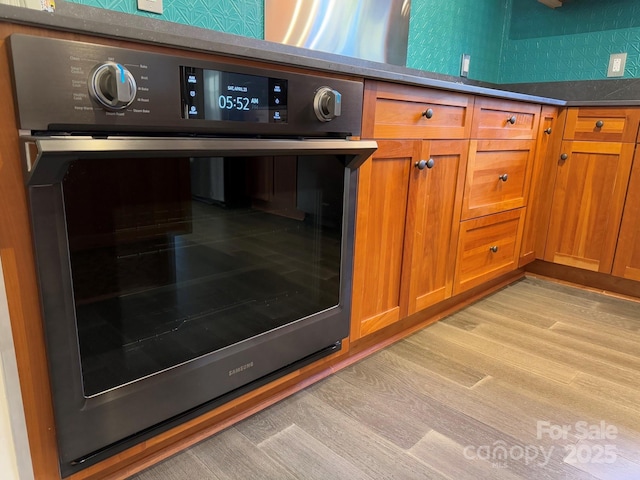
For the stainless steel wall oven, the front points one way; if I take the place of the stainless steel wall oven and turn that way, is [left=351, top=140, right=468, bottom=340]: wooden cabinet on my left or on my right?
on my left

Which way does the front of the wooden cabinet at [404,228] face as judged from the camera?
facing the viewer and to the right of the viewer

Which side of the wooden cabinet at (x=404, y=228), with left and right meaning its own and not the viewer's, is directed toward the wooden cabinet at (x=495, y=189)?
left

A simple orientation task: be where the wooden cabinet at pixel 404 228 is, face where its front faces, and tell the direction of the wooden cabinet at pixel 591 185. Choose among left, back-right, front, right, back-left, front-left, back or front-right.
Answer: left

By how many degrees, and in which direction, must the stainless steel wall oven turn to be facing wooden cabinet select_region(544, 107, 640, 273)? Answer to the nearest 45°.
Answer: approximately 90° to its left

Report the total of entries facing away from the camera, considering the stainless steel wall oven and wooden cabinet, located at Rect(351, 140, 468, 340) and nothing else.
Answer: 0

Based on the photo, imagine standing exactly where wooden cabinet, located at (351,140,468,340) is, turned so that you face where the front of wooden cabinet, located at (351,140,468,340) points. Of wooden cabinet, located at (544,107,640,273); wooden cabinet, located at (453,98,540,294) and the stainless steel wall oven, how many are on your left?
2

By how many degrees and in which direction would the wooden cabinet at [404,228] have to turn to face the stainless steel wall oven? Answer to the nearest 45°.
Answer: approximately 90° to its right

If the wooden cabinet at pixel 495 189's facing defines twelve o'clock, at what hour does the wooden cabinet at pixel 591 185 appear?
the wooden cabinet at pixel 591 185 is roughly at 9 o'clock from the wooden cabinet at pixel 495 189.

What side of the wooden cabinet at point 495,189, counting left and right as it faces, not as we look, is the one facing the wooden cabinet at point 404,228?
right
